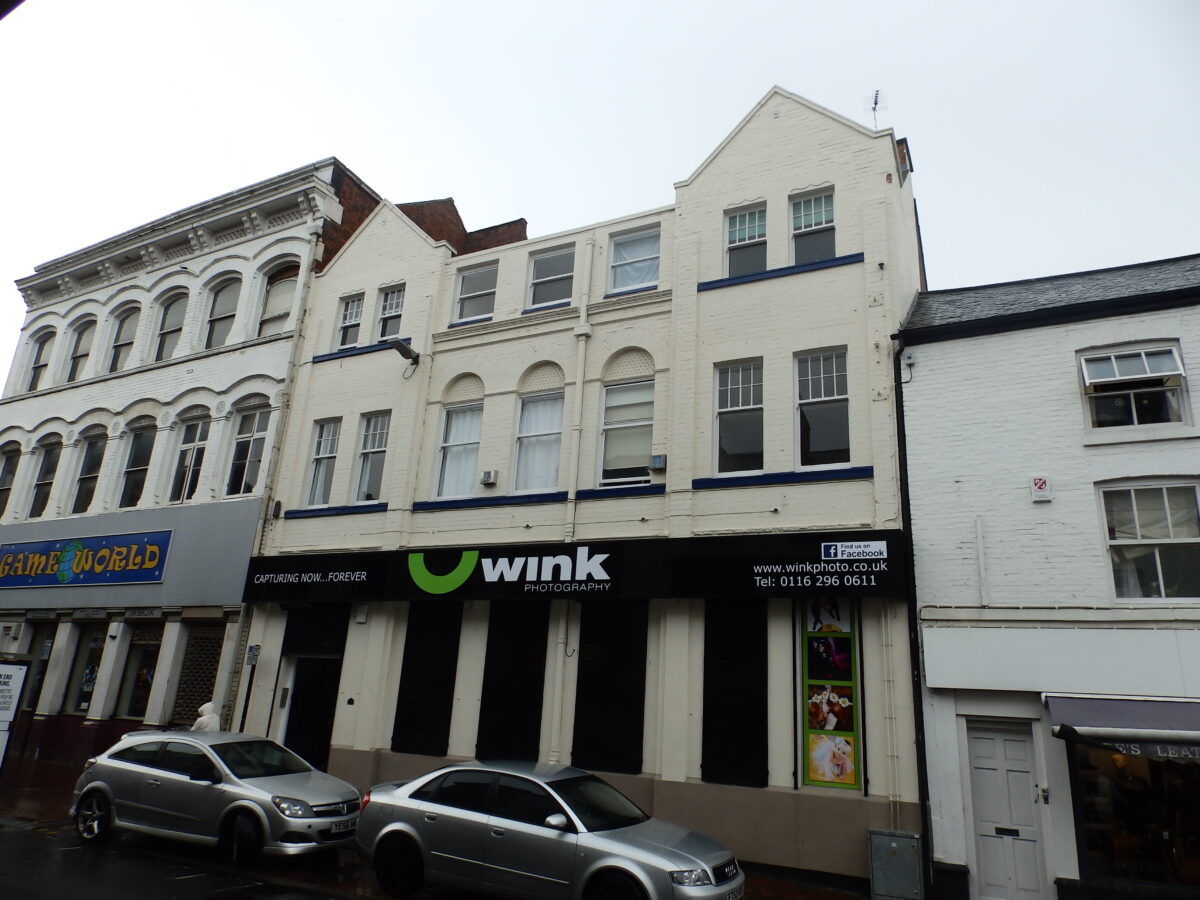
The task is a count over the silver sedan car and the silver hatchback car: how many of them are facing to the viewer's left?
0

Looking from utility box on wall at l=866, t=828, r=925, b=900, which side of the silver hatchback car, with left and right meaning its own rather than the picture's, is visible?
front

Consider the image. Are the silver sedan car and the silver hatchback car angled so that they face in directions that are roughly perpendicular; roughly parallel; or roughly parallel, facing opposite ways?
roughly parallel

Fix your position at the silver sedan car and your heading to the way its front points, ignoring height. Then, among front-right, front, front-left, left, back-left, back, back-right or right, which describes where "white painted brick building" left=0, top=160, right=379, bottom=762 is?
back

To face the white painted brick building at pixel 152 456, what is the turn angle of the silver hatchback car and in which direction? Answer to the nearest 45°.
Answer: approximately 135° to its left

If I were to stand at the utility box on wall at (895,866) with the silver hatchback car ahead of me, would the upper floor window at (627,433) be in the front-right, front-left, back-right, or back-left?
front-right

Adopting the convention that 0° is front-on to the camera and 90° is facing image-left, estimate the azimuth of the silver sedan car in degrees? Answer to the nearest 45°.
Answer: approximately 315°

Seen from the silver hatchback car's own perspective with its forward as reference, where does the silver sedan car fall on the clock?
The silver sedan car is roughly at 12 o'clock from the silver hatchback car.

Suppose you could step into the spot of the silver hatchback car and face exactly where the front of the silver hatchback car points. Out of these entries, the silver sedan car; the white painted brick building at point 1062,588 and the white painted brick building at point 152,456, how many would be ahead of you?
2

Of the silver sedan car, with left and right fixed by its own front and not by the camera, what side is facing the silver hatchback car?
back
